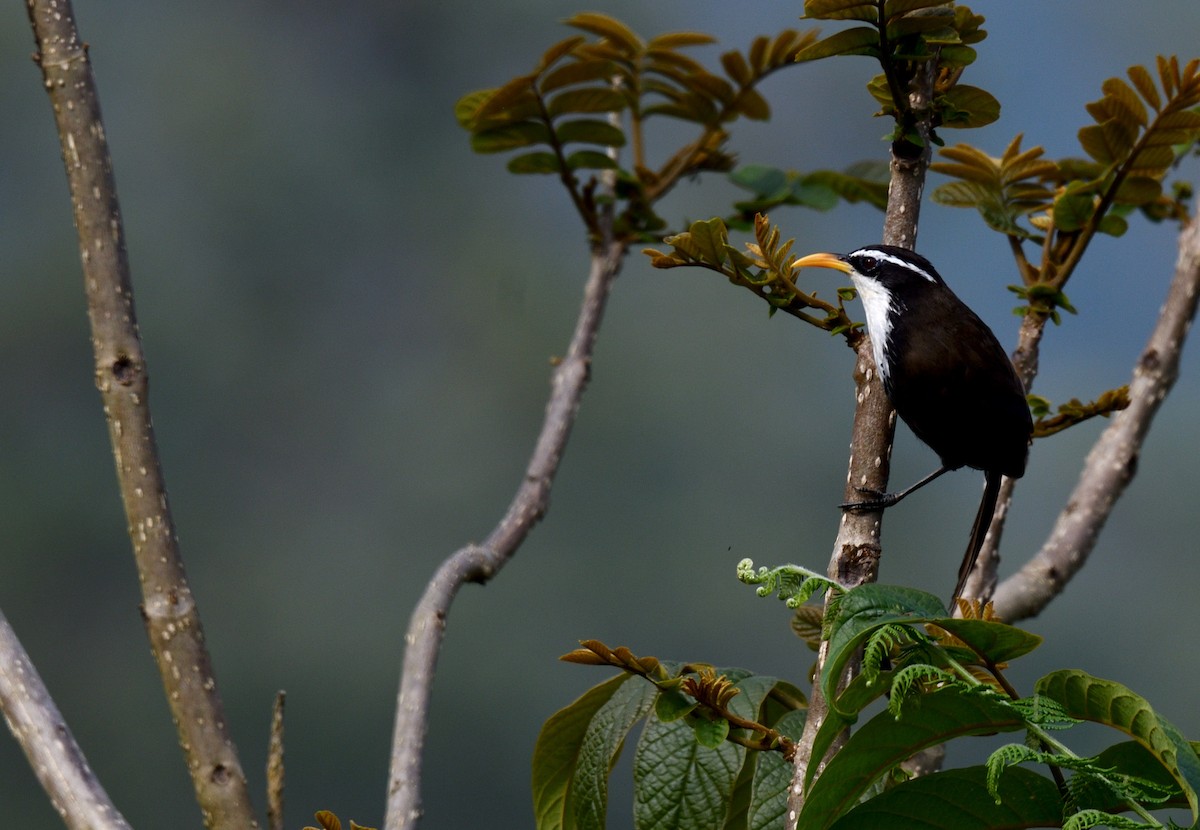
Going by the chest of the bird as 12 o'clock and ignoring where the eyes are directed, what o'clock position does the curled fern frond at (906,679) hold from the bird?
The curled fern frond is roughly at 9 o'clock from the bird.

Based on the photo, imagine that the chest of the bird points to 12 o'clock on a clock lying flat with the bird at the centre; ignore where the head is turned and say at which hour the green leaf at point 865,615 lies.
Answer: The green leaf is roughly at 9 o'clock from the bird.

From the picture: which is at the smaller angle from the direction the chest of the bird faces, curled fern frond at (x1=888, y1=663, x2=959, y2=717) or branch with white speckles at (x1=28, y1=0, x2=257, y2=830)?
the branch with white speckles

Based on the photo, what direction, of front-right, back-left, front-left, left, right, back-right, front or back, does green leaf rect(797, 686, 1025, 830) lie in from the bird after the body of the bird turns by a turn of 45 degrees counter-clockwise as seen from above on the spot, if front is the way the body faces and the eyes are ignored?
front-left

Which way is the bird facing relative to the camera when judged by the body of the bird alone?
to the viewer's left

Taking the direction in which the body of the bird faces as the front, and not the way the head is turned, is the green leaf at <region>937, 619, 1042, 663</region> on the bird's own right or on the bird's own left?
on the bird's own left
